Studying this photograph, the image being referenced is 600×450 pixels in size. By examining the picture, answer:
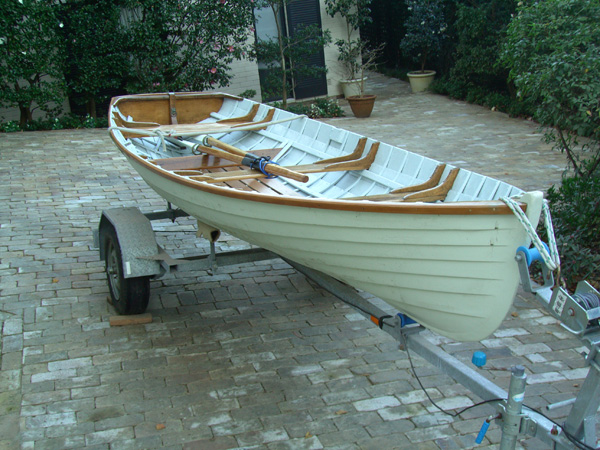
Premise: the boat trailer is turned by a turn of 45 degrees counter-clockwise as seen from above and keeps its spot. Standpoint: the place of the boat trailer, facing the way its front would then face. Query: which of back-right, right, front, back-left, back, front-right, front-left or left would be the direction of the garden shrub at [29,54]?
back-left

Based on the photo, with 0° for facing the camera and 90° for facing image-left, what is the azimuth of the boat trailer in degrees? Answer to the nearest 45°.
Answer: approximately 315°

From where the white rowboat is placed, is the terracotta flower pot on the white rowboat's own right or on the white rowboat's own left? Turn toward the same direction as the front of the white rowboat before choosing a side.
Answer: on the white rowboat's own left

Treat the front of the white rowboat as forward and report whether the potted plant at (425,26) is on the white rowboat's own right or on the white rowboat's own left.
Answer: on the white rowboat's own left

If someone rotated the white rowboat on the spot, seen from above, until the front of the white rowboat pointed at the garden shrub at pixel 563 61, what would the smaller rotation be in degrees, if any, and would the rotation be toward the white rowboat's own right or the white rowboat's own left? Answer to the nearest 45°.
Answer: approximately 90° to the white rowboat's own left

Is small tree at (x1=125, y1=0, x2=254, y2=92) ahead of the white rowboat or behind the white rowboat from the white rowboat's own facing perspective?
behind

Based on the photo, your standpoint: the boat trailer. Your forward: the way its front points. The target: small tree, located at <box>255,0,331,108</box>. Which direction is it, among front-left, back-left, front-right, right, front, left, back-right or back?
back-left

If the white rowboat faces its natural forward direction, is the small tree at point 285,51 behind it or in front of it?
behind

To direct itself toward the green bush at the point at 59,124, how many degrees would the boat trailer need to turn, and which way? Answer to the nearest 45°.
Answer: approximately 180°

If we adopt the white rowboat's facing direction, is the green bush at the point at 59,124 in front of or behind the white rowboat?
behind

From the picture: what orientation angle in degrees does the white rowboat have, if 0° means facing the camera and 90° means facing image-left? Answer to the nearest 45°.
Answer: approximately 315°

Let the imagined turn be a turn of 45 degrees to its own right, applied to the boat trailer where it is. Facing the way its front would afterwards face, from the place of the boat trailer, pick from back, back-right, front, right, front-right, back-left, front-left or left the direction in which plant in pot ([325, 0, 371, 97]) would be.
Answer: back
